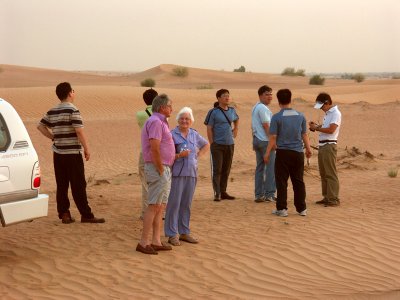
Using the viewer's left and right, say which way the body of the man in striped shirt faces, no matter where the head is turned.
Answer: facing away from the viewer and to the right of the viewer

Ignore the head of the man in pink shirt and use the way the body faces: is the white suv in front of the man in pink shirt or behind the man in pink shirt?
behind

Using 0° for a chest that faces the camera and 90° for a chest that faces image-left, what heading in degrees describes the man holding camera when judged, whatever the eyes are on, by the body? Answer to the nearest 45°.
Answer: approximately 90°

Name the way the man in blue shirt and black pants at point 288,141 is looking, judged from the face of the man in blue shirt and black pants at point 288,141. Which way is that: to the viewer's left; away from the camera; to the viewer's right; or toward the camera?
away from the camera

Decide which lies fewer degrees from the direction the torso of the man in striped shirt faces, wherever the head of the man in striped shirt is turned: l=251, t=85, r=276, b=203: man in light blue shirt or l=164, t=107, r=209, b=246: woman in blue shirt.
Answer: the man in light blue shirt

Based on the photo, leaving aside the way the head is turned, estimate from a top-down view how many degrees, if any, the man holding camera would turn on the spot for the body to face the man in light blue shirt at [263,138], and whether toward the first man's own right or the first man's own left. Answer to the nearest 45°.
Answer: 0° — they already face them

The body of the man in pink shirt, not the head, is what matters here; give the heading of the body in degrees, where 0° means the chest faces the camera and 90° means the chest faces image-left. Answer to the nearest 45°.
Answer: approximately 270°

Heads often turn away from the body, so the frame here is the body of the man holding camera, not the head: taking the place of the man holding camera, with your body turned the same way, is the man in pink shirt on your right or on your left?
on your left

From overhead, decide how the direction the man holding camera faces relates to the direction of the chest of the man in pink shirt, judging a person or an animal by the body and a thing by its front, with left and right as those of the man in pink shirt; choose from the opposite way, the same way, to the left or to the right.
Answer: the opposite way

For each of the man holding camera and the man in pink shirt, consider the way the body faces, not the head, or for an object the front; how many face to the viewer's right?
1
